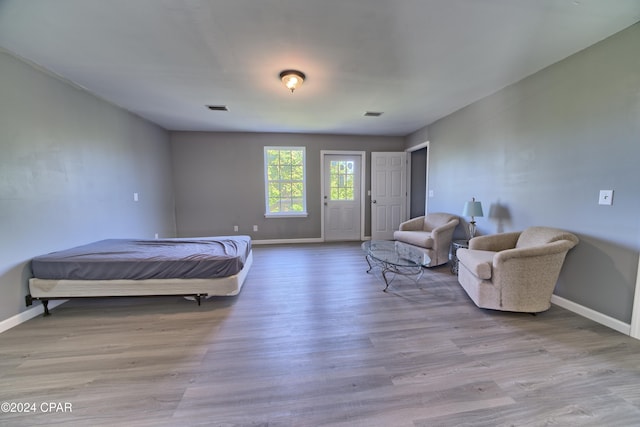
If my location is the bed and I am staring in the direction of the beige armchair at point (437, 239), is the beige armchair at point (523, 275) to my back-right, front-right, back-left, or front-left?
front-right

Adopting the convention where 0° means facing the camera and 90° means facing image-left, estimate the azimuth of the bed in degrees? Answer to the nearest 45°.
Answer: approximately 270°

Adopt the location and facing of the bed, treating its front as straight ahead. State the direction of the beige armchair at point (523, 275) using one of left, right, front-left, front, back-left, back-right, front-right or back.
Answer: front-right

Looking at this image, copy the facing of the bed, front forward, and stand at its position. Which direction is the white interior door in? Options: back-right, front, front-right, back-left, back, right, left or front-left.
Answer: front

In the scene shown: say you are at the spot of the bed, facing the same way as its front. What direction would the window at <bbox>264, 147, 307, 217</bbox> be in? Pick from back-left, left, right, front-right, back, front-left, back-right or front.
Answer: front-left

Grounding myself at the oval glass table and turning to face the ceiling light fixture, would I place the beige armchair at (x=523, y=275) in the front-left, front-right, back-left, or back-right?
back-left

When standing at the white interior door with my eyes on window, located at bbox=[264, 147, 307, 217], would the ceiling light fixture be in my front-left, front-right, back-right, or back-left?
front-left

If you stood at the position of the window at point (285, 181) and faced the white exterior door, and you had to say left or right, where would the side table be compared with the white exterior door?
right

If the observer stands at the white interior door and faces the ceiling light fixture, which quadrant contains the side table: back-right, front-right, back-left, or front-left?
front-left

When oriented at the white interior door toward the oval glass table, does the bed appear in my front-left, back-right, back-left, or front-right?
front-right

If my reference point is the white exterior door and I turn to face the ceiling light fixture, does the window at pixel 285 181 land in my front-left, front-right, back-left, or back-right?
front-right

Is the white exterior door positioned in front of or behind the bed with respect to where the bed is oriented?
in front

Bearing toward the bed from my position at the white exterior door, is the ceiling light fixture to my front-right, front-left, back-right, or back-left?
front-left

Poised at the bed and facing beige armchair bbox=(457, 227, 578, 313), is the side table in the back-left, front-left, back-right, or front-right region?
front-left
